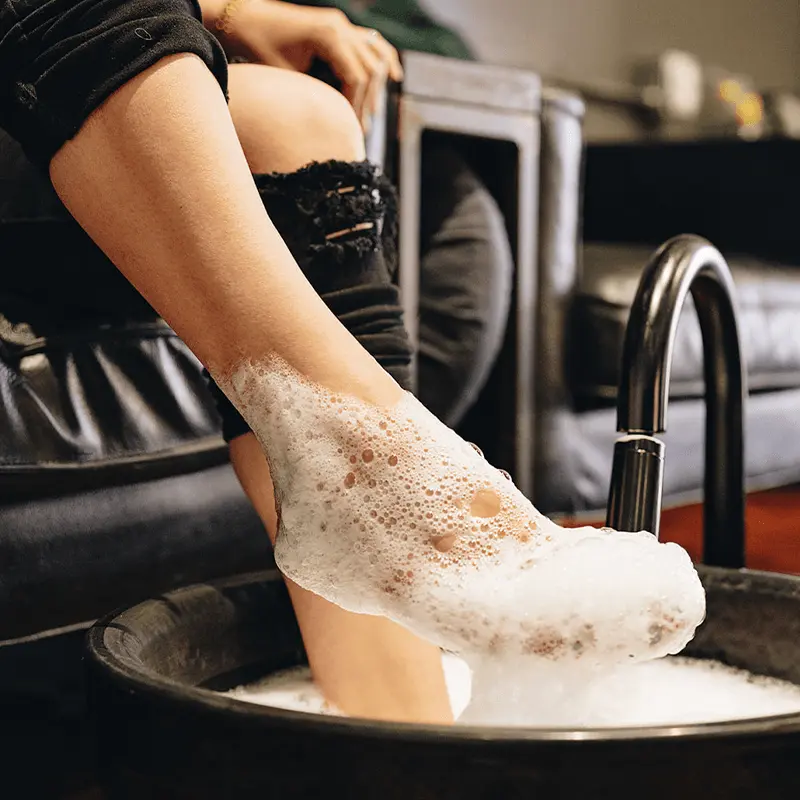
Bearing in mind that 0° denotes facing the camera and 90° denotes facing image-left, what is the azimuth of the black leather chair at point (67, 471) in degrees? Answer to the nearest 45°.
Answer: approximately 270°

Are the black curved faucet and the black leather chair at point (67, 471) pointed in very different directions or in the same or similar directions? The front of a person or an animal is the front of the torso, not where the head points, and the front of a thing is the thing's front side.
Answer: very different directions

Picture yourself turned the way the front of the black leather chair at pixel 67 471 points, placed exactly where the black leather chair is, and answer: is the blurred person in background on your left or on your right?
on your left

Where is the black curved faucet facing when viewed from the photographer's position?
facing the viewer and to the left of the viewer

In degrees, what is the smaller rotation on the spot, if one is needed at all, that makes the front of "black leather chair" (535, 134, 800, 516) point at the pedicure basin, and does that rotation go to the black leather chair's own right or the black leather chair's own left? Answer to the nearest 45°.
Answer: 0° — it already faces it

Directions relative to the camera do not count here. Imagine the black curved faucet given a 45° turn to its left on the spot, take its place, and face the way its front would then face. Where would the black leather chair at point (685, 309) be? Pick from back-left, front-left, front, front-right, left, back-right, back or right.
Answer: back

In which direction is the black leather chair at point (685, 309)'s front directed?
toward the camera
